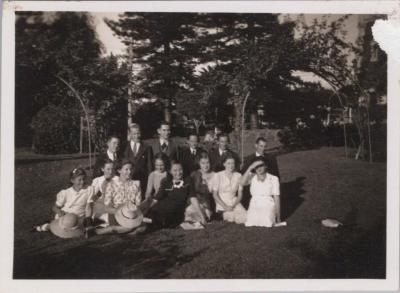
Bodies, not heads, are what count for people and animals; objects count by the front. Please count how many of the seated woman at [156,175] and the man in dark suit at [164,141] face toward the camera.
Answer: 2

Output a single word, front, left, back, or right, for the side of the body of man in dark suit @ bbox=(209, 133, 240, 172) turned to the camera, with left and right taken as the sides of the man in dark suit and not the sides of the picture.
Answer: front

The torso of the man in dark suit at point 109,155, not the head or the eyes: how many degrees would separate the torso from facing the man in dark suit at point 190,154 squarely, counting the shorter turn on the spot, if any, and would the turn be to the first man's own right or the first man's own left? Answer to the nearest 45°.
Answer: approximately 45° to the first man's own left

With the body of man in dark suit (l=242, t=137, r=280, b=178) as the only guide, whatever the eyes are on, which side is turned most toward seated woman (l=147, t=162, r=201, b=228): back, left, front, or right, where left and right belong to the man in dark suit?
right

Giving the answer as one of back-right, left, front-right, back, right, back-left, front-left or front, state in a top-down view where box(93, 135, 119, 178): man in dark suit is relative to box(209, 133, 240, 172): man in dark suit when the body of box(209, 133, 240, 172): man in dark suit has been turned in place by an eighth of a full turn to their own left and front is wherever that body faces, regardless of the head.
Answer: back-right

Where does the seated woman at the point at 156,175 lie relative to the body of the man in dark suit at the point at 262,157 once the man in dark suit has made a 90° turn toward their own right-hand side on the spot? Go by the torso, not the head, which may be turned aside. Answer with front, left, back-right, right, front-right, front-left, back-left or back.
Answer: front

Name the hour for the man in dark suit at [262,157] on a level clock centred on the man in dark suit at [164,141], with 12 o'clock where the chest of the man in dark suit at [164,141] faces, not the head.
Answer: the man in dark suit at [262,157] is roughly at 9 o'clock from the man in dark suit at [164,141].

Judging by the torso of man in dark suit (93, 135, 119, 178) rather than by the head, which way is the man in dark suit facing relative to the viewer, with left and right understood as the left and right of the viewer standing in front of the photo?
facing the viewer and to the right of the viewer

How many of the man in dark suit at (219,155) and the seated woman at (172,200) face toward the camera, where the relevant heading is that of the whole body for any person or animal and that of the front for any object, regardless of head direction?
2

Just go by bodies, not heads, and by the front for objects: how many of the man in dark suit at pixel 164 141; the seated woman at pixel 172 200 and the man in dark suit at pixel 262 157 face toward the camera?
3

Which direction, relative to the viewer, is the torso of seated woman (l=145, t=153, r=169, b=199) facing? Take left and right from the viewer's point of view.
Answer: facing the viewer

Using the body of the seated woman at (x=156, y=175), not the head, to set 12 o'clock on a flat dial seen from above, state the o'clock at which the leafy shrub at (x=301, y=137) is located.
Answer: The leafy shrub is roughly at 7 o'clock from the seated woman.
